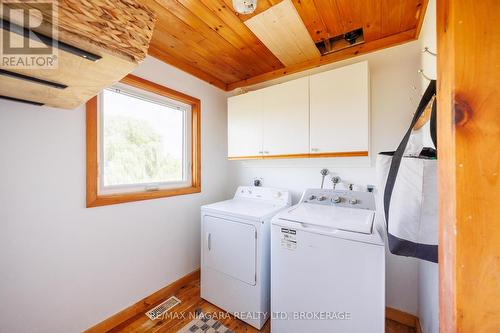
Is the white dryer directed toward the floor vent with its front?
no

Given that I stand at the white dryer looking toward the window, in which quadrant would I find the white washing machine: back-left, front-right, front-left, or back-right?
back-left

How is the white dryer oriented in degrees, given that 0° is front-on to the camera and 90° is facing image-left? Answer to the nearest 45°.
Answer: approximately 45°

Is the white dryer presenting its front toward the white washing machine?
no

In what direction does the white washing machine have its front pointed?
toward the camera

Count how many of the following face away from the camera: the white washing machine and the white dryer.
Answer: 0

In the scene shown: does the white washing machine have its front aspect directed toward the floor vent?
no

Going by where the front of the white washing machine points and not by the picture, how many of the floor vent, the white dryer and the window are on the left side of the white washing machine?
0

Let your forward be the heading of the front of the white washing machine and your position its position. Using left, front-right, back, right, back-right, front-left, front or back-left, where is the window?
right

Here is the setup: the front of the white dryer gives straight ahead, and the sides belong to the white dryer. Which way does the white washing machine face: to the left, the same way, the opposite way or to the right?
the same way
